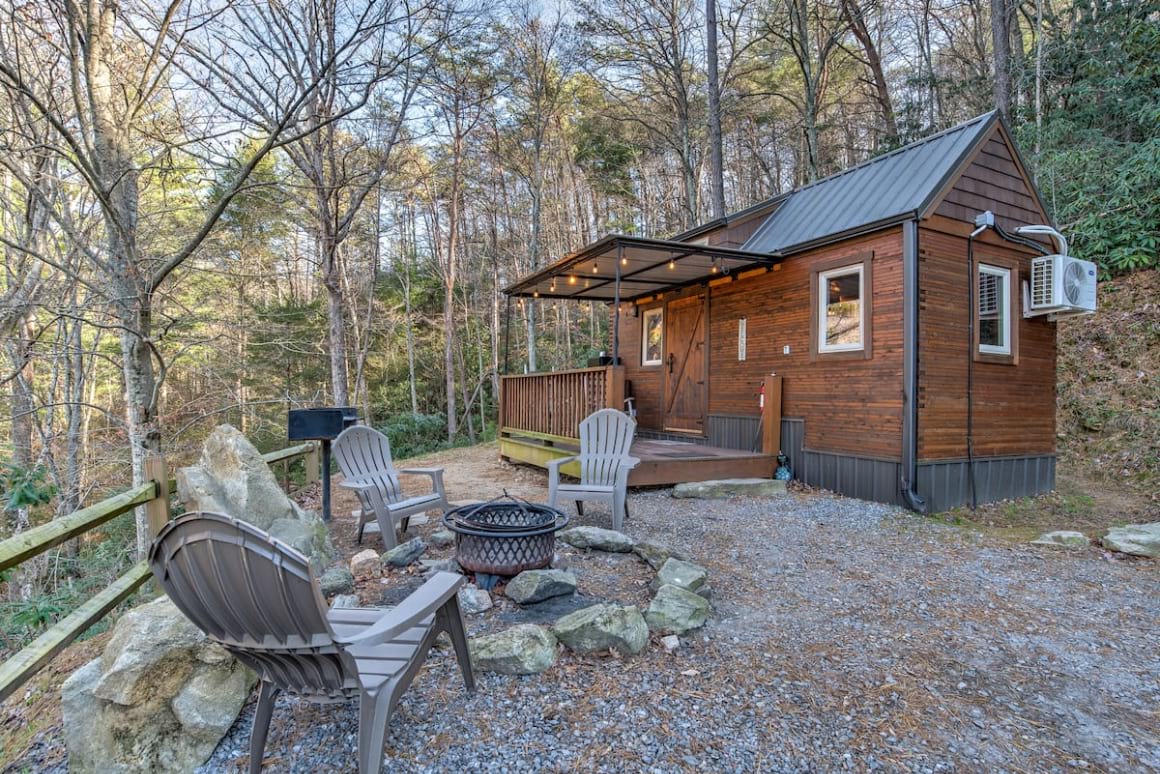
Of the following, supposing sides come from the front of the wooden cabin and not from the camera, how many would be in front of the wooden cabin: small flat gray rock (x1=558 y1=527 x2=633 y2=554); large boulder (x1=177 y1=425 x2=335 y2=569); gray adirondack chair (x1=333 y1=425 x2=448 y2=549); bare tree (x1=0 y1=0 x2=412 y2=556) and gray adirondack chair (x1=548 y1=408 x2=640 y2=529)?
5

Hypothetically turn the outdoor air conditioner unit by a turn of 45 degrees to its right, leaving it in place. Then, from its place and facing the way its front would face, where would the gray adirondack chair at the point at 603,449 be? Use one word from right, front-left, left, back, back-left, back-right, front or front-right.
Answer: front-right

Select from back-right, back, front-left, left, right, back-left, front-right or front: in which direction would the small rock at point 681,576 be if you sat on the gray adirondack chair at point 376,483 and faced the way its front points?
front

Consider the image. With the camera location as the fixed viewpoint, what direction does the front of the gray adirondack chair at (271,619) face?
facing away from the viewer and to the right of the viewer

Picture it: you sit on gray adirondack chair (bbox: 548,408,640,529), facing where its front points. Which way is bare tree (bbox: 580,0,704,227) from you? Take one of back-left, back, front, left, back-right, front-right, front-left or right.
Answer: back-right

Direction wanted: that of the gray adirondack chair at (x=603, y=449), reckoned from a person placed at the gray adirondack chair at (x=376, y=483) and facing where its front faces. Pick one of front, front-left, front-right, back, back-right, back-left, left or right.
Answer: front-left

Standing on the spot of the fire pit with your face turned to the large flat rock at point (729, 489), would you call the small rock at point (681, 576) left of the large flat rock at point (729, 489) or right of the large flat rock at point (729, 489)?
right

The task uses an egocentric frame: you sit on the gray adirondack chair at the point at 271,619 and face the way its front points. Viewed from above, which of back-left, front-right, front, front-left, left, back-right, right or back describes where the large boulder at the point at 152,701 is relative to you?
left

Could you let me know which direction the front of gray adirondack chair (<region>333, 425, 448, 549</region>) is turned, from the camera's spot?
facing the viewer and to the right of the viewer

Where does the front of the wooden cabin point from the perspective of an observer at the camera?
facing the viewer and to the left of the viewer

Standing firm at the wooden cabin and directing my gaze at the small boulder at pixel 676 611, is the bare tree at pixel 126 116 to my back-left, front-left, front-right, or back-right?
front-right

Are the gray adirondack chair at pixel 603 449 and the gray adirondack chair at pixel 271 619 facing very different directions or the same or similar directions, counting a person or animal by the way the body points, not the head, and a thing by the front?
very different directions

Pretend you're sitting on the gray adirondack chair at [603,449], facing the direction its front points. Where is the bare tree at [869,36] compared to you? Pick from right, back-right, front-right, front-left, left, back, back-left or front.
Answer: back

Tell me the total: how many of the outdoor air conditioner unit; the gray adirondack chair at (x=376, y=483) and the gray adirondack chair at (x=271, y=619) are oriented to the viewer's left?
0

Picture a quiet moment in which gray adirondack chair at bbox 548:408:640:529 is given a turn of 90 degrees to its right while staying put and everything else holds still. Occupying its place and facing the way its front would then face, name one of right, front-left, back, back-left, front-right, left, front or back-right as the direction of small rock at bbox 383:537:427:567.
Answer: left

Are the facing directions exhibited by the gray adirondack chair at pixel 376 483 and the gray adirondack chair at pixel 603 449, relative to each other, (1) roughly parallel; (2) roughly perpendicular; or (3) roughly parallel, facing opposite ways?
roughly perpendicular

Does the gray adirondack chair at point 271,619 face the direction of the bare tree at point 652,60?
yes

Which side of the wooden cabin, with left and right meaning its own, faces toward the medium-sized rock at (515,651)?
front

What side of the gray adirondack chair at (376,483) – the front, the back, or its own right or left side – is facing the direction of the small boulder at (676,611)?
front

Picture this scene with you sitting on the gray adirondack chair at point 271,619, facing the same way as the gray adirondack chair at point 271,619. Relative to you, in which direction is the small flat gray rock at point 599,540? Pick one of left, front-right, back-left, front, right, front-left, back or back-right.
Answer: front
